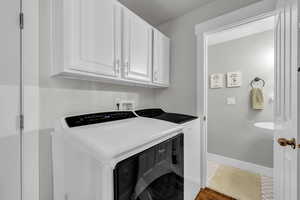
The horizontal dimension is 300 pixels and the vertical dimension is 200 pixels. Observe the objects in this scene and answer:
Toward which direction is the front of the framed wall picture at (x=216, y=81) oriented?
toward the camera

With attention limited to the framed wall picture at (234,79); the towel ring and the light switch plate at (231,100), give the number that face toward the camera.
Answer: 3

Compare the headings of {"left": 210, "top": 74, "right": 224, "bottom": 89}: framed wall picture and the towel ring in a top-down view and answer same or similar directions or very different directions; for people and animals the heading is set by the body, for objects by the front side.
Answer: same or similar directions

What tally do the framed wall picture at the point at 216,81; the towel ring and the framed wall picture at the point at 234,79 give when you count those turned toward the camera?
3

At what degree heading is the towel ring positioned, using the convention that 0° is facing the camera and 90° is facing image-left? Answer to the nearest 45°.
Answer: approximately 0°

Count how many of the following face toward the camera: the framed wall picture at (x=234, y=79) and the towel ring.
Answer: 2

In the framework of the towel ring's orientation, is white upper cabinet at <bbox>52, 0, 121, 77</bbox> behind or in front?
in front

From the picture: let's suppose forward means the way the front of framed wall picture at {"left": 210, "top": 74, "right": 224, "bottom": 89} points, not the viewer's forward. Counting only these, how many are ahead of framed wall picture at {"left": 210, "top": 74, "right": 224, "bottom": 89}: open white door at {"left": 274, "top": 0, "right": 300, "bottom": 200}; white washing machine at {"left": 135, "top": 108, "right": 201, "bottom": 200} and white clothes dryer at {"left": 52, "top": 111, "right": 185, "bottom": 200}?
3

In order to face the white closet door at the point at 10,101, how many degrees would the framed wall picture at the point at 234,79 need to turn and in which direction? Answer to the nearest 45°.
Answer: approximately 45° to its right

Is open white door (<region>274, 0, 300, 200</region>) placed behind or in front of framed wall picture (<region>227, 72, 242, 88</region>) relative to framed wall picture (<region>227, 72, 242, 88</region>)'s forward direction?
in front

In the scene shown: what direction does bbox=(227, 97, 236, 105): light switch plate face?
toward the camera

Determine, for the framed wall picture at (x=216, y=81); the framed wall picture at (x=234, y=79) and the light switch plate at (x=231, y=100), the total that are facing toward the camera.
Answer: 3
